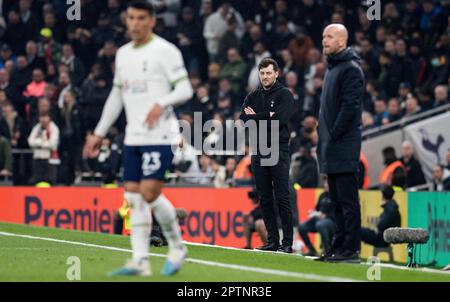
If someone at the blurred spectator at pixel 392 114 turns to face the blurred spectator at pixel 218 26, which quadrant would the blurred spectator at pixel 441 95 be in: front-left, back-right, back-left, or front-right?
back-right

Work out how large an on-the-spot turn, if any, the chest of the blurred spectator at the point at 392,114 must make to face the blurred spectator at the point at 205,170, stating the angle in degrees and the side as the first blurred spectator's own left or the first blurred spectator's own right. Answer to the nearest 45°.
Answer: approximately 45° to the first blurred spectator's own right

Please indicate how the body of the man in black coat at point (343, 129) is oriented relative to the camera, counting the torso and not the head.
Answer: to the viewer's left

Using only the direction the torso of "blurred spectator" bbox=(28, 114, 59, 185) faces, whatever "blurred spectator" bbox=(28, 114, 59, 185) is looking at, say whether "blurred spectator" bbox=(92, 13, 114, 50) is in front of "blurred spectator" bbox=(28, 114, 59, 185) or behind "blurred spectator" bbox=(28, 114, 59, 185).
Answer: behind

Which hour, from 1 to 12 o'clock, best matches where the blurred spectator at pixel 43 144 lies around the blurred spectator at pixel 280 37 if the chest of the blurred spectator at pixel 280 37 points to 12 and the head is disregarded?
the blurred spectator at pixel 43 144 is roughly at 2 o'clock from the blurred spectator at pixel 280 37.

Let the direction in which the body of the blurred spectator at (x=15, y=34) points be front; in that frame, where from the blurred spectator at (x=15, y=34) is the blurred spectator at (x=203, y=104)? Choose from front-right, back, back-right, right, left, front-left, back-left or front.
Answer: front-left

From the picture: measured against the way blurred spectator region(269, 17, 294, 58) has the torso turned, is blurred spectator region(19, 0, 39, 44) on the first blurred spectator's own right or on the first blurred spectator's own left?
on the first blurred spectator's own right

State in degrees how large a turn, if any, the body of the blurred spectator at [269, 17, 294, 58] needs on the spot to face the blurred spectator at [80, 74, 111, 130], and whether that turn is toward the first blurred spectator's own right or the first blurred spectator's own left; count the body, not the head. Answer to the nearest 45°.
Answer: approximately 90° to the first blurred spectator's own right

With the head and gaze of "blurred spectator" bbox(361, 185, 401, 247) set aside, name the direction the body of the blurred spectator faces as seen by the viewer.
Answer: to the viewer's left

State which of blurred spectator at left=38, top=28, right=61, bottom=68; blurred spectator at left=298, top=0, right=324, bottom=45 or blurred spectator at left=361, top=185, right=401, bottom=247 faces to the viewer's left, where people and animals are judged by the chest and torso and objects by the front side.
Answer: blurred spectator at left=361, top=185, right=401, bottom=247

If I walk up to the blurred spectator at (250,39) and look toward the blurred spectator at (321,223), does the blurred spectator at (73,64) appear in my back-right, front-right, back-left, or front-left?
back-right

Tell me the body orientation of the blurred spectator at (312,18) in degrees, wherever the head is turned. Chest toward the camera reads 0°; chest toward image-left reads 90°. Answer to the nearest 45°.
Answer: approximately 0°

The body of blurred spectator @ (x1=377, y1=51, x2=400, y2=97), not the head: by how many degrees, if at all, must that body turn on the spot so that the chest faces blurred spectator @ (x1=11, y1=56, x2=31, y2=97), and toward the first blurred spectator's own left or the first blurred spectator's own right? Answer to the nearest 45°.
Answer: approximately 45° to the first blurred spectator's own right
